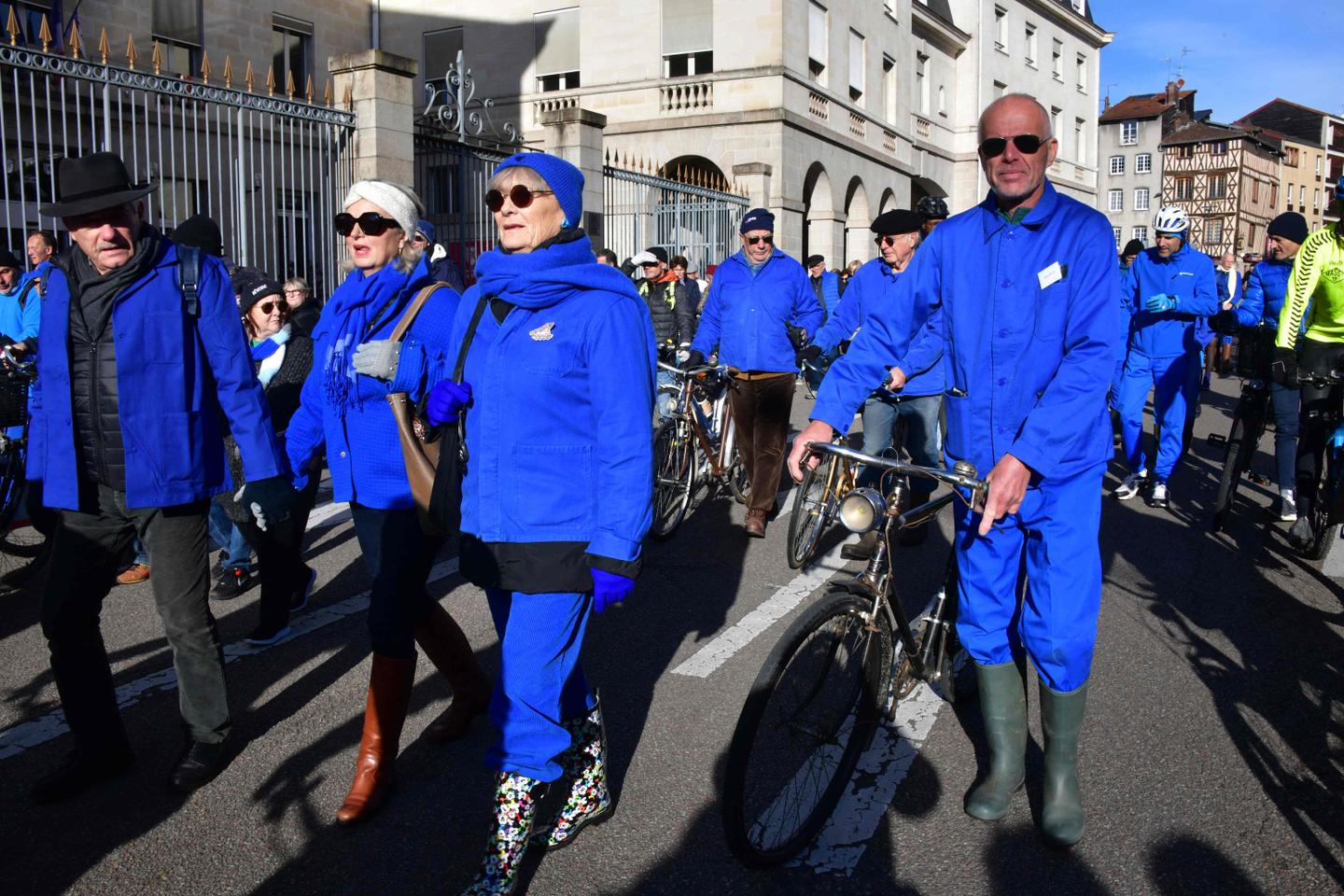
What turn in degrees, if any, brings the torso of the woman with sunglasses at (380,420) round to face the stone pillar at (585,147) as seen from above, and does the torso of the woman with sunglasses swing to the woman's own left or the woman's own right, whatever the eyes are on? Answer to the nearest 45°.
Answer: approximately 135° to the woman's own right

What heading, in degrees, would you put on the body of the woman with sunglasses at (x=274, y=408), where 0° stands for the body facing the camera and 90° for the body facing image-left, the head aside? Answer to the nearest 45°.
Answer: approximately 45°

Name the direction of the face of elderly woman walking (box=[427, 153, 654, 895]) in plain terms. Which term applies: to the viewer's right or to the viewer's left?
to the viewer's left

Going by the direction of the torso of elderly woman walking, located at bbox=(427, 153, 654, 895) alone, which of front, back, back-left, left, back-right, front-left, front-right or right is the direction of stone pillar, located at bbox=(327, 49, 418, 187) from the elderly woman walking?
back-right

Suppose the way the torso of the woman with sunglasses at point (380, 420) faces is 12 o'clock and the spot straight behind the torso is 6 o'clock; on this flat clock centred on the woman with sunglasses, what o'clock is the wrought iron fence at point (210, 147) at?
The wrought iron fence is roughly at 4 o'clock from the woman with sunglasses.

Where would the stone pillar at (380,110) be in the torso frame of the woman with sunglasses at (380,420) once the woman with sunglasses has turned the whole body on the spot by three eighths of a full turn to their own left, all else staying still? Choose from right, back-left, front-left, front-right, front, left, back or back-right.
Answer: left

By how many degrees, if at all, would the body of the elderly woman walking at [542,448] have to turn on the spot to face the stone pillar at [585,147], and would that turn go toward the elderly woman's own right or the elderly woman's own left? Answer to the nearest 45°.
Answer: approximately 135° to the elderly woman's own right

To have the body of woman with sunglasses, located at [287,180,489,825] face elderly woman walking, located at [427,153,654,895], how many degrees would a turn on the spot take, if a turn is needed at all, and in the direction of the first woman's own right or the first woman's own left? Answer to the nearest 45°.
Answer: approximately 90° to the first woman's own left

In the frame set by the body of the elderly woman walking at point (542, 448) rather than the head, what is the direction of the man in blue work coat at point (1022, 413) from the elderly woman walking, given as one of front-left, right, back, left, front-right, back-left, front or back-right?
back-left

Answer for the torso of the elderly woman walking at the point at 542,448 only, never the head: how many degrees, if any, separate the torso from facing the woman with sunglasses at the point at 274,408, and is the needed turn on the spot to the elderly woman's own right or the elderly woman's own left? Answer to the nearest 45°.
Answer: approximately 90° to the elderly woman's own right

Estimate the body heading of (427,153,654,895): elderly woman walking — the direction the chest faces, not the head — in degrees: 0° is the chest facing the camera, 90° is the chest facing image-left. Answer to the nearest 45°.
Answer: approximately 45°

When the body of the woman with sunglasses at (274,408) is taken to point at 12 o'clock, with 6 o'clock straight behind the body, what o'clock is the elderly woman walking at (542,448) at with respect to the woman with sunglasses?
The elderly woman walking is roughly at 10 o'clock from the woman with sunglasses.
